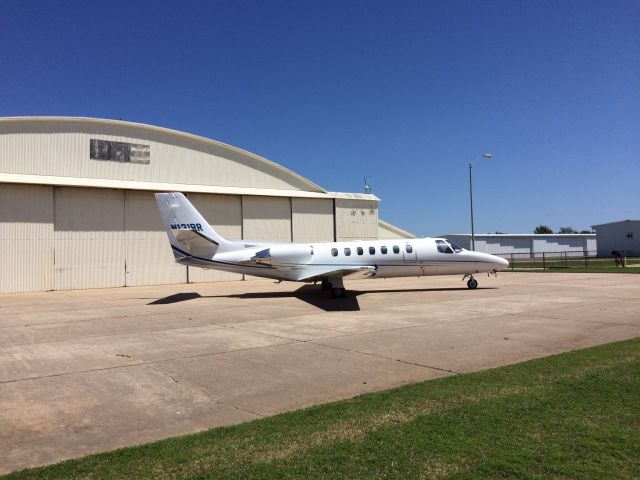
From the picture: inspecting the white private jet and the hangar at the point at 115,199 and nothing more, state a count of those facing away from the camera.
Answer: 0

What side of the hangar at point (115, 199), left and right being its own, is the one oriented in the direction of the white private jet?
front

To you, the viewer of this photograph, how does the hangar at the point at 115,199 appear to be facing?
facing the viewer and to the right of the viewer

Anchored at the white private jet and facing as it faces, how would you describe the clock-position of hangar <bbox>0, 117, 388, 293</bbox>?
The hangar is roughly at 7 o'clock from the white private jet.

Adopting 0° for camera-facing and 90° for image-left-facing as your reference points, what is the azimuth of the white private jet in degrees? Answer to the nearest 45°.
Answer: approximately 270°
